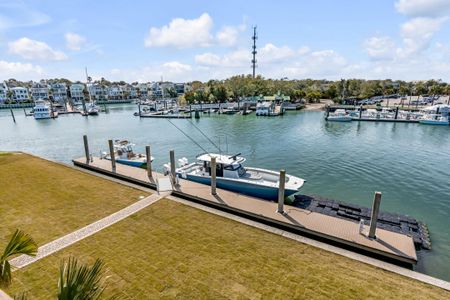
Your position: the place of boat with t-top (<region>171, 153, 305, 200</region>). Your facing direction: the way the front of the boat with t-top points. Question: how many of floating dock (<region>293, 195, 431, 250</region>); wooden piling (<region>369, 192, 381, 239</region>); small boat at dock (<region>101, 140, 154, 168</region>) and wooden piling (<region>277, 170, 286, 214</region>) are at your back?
1

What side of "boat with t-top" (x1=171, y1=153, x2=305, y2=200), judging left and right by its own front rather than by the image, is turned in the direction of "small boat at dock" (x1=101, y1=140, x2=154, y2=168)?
back

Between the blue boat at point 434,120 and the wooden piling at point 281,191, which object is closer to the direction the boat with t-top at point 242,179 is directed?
the wooden piling

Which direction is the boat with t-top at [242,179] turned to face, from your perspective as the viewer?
facing the viewer and to the right of the viewer
